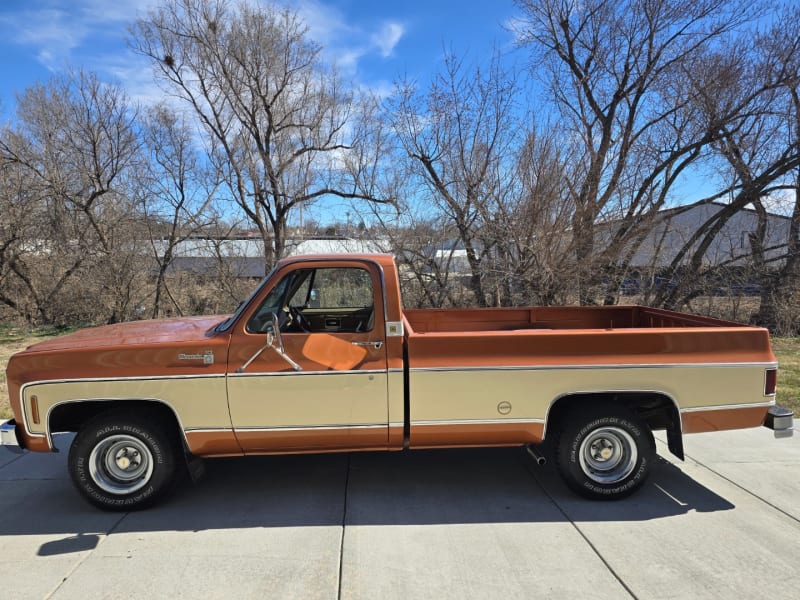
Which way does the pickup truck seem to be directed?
to the viewer's left
